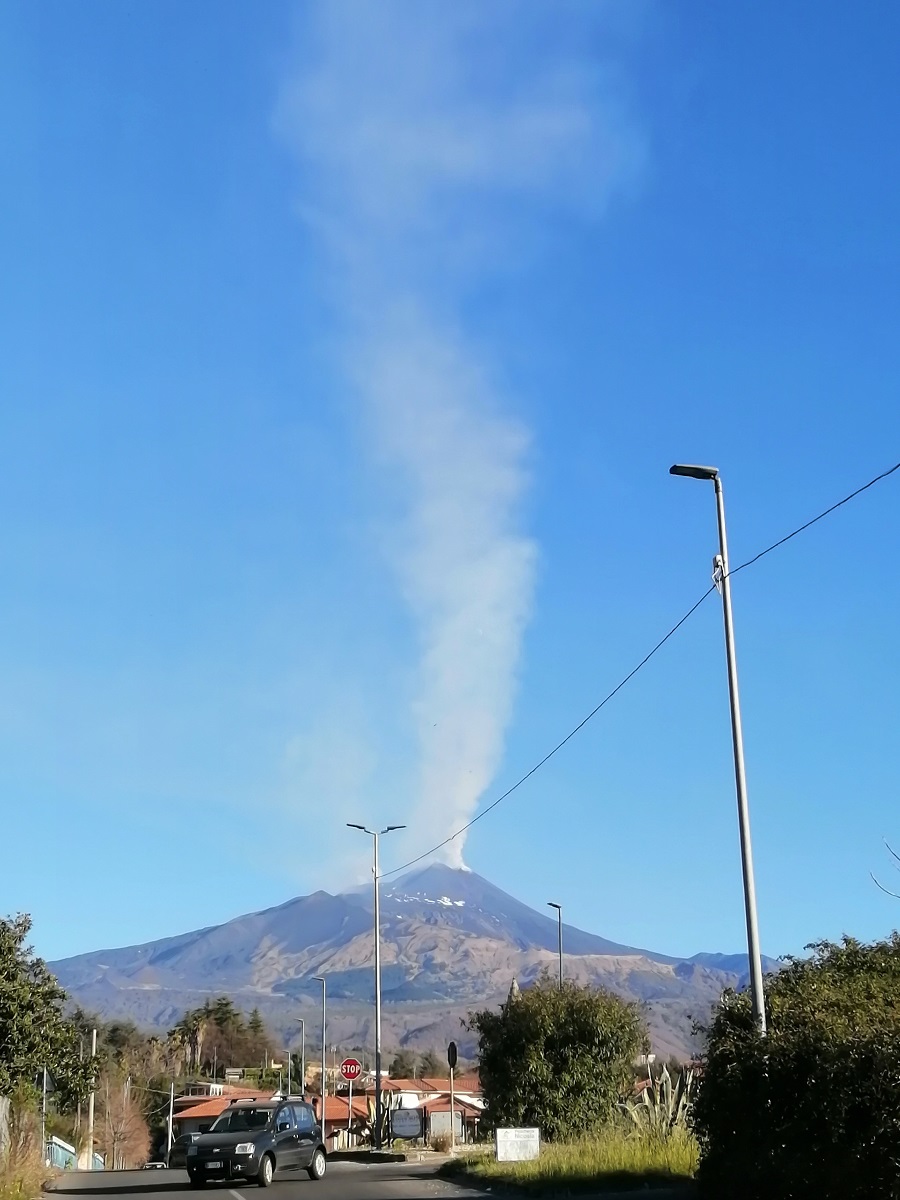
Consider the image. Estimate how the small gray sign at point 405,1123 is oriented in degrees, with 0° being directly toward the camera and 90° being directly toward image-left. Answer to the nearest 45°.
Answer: approximately 0°

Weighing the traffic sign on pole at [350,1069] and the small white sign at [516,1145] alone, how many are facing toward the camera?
2

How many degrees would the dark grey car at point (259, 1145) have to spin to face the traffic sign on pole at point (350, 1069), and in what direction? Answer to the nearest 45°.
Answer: approximately 135° to its right

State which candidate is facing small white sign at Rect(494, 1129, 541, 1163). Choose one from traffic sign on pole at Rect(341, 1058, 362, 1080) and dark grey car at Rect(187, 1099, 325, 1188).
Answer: the traffic sign on pole

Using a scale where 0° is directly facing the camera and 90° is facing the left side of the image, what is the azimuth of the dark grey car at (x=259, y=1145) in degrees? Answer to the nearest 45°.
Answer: approximately 45°
